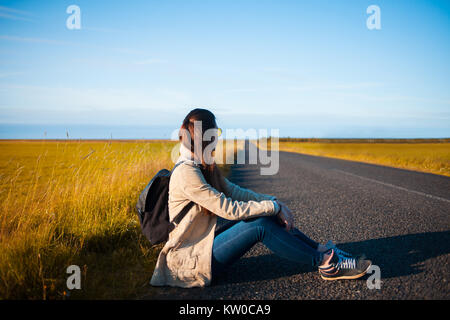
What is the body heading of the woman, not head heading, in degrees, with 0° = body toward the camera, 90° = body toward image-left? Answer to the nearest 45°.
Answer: approximately 270°
